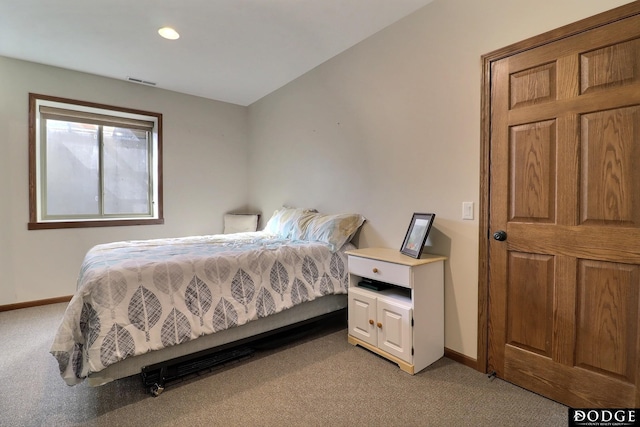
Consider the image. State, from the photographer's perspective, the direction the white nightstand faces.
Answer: facing the viewer and to the left of the viewer

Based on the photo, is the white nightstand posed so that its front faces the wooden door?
no

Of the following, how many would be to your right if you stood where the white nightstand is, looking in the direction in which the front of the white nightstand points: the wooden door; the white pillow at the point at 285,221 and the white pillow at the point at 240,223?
2

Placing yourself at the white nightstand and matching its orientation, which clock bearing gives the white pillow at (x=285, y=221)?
The white pillow is roughly at 3 o'clock from the white nightstand.

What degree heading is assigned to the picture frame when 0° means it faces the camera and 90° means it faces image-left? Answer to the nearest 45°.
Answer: approximately 45°

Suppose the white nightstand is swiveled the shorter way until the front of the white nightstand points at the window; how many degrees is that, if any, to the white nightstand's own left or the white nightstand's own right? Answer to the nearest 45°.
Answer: approximately 45° to the white nightstand's own right

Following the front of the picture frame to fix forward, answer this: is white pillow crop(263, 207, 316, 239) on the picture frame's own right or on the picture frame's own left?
on the picture frame's own right

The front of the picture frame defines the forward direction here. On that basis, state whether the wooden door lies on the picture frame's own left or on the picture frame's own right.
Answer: on the picture frame's own left

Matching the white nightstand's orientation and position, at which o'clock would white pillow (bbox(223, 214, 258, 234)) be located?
The white pillow is roughly at 3 o'clock from the white nightstand.

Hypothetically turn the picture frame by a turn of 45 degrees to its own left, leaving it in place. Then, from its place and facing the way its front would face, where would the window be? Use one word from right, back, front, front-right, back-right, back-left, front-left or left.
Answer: right
